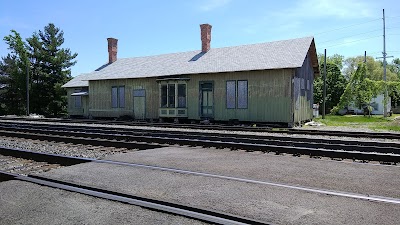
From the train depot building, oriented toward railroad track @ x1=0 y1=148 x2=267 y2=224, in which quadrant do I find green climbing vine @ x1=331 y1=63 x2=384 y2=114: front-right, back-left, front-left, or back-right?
back-left

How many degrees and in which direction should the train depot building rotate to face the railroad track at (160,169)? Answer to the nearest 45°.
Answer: approximately 45° to its left

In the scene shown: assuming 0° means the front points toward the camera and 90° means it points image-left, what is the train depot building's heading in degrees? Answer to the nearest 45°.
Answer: approximately 45°

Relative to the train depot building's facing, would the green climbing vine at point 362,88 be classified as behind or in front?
behind

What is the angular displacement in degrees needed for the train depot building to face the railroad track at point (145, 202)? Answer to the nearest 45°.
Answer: approximately 45° to its left

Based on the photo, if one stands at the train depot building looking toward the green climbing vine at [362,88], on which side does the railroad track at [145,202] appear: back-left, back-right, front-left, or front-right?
back-right

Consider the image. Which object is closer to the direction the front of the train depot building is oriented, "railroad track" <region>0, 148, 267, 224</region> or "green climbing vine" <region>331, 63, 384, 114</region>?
the railroad track
